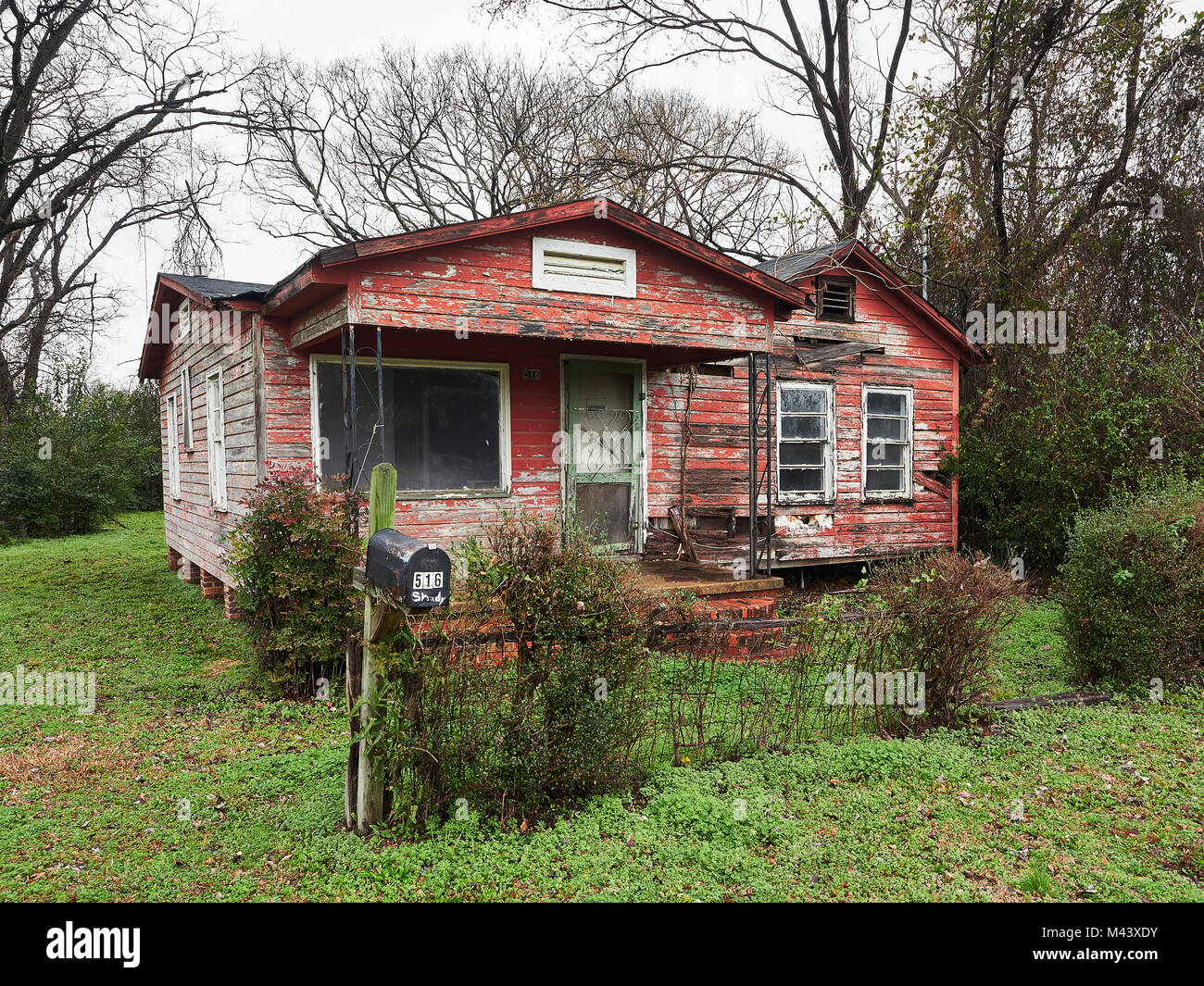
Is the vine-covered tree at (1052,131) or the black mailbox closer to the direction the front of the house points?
the black mailbox

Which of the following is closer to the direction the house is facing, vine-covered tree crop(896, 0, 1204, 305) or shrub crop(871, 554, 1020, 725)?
the shrub

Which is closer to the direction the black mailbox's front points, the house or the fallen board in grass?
the fallen board in grass

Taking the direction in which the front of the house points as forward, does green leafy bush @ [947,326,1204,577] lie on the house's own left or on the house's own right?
on the house's own left

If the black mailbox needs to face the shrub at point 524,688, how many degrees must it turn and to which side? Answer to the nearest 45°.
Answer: approximately 90° to its left

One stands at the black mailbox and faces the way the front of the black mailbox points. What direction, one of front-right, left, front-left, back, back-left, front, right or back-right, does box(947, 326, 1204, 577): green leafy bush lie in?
left

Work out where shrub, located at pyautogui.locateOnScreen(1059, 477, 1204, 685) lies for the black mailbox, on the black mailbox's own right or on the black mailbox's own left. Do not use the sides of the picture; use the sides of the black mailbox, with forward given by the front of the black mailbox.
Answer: on the black mailbox's own left

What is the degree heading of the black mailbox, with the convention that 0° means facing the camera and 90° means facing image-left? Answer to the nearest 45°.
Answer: approximately 315°

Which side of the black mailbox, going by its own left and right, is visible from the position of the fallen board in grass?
left

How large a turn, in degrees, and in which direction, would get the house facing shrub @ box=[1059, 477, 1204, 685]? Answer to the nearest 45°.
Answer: approximately 45° to its left

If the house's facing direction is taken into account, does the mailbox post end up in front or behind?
in front

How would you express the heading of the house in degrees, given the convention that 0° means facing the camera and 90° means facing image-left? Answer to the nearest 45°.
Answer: approximately 0°

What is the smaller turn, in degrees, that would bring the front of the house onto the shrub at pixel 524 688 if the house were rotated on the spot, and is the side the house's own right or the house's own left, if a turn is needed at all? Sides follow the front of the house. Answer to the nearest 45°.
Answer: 0° — it already faces it

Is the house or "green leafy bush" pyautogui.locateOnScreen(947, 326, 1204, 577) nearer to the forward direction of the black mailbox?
the green leafy bush

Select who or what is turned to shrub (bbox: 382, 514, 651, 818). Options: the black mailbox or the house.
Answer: the house
